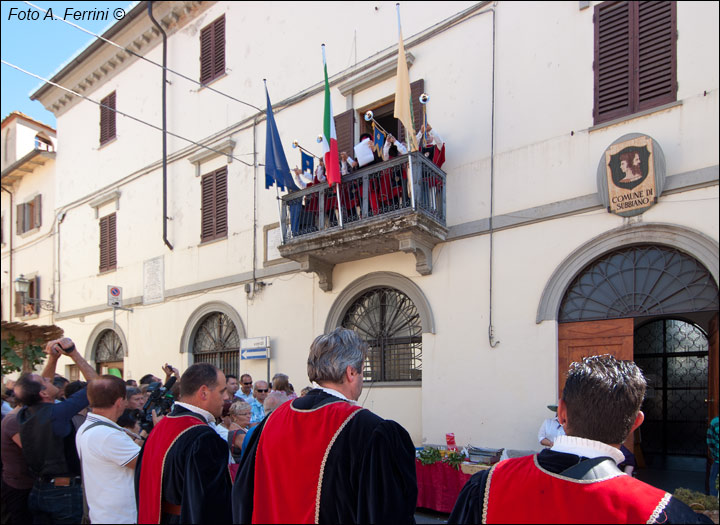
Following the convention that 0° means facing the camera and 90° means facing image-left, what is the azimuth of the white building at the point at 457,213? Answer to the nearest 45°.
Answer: approximately 45°

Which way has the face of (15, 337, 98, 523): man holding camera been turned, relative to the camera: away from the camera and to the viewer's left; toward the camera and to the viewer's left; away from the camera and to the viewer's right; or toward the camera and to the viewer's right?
away from the camera and to the viewer's right

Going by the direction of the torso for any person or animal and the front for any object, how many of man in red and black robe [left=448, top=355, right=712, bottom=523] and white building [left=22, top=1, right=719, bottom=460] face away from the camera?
1

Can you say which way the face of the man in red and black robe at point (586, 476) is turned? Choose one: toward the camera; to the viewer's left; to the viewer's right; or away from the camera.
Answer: away from the camera

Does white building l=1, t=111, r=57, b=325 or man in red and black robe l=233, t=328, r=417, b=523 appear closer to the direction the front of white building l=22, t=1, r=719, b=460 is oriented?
the man in red and black robe

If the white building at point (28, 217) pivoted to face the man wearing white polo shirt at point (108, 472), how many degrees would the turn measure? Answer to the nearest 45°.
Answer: approximately 45° to its left

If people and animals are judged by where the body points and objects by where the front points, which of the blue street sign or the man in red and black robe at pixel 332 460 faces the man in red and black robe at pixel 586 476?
the blue street sign

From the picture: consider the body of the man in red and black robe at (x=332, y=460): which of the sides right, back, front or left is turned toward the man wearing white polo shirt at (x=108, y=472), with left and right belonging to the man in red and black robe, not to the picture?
left
